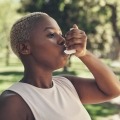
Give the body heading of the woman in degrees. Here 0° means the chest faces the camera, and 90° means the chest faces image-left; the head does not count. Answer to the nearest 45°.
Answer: approximately 315°

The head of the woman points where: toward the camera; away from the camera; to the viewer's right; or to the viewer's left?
to the viewer's right
